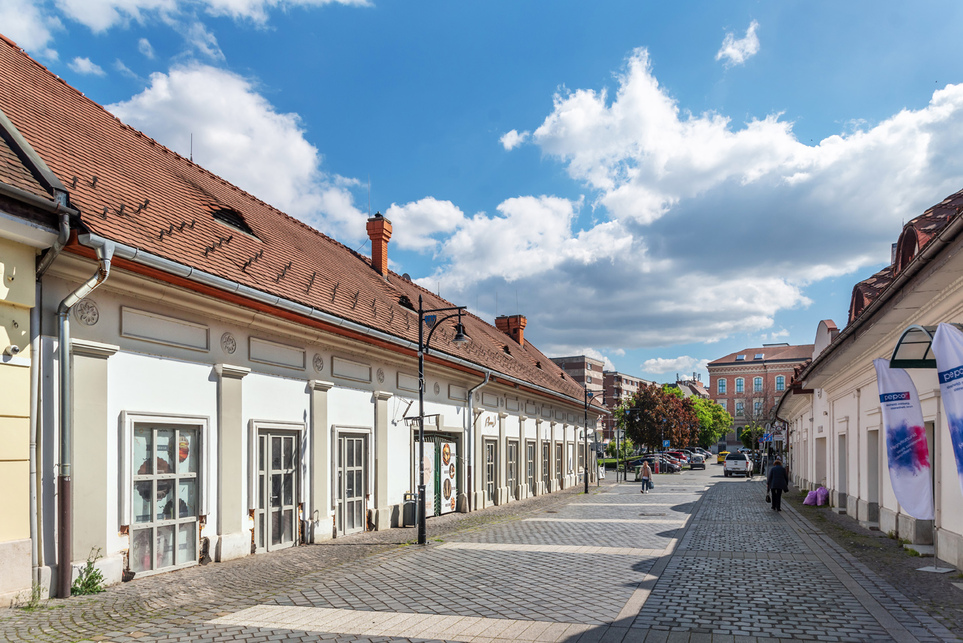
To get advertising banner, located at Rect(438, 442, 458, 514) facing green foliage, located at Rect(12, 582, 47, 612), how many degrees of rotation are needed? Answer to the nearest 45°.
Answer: approximately 45° to its right

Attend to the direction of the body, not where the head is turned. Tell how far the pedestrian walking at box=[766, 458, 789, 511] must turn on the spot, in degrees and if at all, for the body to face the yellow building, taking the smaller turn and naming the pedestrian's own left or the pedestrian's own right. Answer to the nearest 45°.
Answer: approximately 180°

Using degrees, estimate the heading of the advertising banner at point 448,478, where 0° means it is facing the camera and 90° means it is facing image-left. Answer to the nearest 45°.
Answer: approximately 315°

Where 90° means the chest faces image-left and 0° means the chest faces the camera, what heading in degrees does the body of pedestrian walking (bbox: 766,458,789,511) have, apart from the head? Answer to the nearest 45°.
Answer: approximately 180°

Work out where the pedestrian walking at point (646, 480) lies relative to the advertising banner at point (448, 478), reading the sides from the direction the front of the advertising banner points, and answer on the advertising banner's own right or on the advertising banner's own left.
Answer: on the advertising banner's own left

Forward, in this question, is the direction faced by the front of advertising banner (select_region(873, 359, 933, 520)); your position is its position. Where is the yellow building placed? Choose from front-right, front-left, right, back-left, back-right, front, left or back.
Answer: front-right

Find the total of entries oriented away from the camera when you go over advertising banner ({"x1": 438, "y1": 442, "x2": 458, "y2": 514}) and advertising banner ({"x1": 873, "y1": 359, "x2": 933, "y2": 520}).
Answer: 0

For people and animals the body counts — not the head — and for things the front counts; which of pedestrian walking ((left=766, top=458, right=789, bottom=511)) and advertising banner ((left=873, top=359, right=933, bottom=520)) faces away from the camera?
the pedestrian walking
